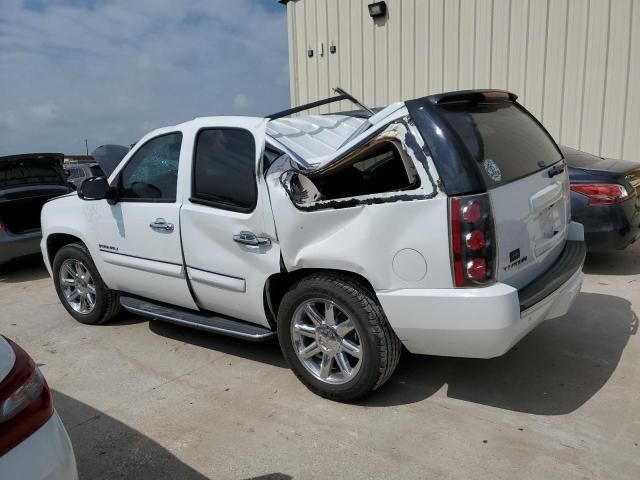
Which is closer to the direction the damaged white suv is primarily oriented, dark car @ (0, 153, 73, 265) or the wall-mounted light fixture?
the dark car

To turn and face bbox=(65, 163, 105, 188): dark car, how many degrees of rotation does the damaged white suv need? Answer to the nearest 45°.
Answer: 0° — it already faces it

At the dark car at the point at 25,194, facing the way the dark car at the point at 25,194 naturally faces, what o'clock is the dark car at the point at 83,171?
the dark car at the point at 83,171 is roughly at 2 o'clock from the dark car at the point at 25,194.

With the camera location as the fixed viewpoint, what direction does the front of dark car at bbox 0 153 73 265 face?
facing away from the viewer and to the left of the viewer

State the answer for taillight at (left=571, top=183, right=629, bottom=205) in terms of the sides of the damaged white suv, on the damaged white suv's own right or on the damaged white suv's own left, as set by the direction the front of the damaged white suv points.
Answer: on the damaged white suv's own right

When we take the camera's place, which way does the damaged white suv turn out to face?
facing away from the viewer and to the left of the viewer
